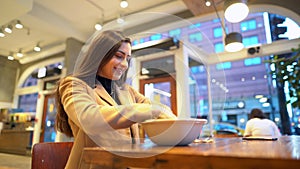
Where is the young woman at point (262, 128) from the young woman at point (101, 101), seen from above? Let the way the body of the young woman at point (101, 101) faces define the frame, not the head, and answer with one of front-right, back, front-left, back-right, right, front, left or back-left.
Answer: left

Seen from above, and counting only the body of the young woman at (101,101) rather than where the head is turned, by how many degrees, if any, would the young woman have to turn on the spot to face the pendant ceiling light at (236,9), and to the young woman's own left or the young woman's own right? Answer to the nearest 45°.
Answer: approximately 90° to the young woman's own left

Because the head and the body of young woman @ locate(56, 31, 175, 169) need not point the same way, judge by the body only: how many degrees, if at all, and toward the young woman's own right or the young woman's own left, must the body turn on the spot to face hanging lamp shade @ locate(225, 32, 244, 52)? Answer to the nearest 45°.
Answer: approximately 90° to the young woman's own left

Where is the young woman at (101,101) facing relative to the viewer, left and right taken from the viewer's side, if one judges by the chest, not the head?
facing the viewer and to the right of the viewer

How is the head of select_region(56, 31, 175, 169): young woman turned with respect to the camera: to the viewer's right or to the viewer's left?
to the viewer's right
